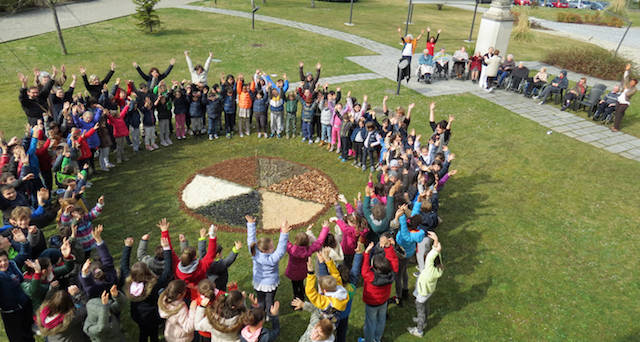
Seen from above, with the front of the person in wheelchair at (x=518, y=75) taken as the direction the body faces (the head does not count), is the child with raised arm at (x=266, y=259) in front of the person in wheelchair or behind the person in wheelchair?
in front

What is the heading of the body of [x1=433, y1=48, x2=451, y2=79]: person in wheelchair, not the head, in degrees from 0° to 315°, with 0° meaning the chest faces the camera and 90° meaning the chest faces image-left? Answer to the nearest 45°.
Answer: approximately 0°

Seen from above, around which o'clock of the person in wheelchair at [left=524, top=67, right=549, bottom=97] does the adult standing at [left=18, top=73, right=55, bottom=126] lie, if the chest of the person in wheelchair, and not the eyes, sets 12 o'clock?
The adult standing is roughly at 12 o'clock from the person in wheelchair.

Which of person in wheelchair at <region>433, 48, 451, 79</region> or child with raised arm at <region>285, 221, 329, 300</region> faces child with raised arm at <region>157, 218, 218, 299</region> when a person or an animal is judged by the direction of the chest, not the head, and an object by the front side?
the person in wheelchair

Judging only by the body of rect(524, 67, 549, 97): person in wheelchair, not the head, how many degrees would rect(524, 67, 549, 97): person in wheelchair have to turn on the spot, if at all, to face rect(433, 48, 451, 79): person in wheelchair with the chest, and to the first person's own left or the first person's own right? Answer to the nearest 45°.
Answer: approximately 45° to the first person's own right

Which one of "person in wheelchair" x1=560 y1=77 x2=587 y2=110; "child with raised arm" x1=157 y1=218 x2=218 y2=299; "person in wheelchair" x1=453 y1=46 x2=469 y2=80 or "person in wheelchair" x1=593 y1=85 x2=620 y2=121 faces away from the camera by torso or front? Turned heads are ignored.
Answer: the child with raised arm

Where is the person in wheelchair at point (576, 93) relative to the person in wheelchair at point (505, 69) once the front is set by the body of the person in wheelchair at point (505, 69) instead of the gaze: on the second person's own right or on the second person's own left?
on the second person's own left

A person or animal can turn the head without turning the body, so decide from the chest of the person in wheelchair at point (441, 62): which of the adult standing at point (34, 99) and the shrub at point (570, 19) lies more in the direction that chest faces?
the adult standing

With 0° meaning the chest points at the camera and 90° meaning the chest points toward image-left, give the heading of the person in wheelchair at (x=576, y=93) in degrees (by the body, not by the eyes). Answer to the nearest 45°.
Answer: approximately 45°

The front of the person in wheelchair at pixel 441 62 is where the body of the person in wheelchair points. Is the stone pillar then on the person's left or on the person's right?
on the person's left

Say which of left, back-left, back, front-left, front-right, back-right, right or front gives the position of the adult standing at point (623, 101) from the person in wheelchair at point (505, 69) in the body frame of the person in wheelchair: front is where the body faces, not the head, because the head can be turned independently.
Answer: left

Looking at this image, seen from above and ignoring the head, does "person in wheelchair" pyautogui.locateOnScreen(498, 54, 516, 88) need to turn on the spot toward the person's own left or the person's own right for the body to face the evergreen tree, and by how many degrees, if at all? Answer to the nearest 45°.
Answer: approximately 45° to the person's own right

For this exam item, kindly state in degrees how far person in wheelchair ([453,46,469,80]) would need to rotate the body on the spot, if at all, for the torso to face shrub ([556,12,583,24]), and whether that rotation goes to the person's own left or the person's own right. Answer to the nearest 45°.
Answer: approximately 180°

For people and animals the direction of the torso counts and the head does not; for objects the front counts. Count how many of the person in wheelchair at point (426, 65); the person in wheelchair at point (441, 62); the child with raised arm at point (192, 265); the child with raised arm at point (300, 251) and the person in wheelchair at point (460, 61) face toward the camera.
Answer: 3

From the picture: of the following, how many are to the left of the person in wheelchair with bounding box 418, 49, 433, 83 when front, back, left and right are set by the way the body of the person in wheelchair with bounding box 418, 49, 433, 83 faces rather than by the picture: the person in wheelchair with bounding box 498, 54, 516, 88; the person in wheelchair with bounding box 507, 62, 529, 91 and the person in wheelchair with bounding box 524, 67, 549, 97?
3

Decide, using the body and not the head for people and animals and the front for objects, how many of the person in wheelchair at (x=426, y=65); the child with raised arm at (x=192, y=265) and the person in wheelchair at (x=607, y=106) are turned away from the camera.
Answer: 1

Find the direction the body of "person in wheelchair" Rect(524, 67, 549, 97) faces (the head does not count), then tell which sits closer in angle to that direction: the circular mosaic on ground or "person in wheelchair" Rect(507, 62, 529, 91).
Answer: the circular mosaic on ground

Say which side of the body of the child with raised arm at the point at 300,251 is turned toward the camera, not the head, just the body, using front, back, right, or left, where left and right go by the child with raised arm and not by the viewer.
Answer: back

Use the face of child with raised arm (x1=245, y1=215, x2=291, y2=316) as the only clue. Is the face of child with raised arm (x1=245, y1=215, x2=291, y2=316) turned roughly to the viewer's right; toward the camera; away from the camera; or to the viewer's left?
away from the camera
